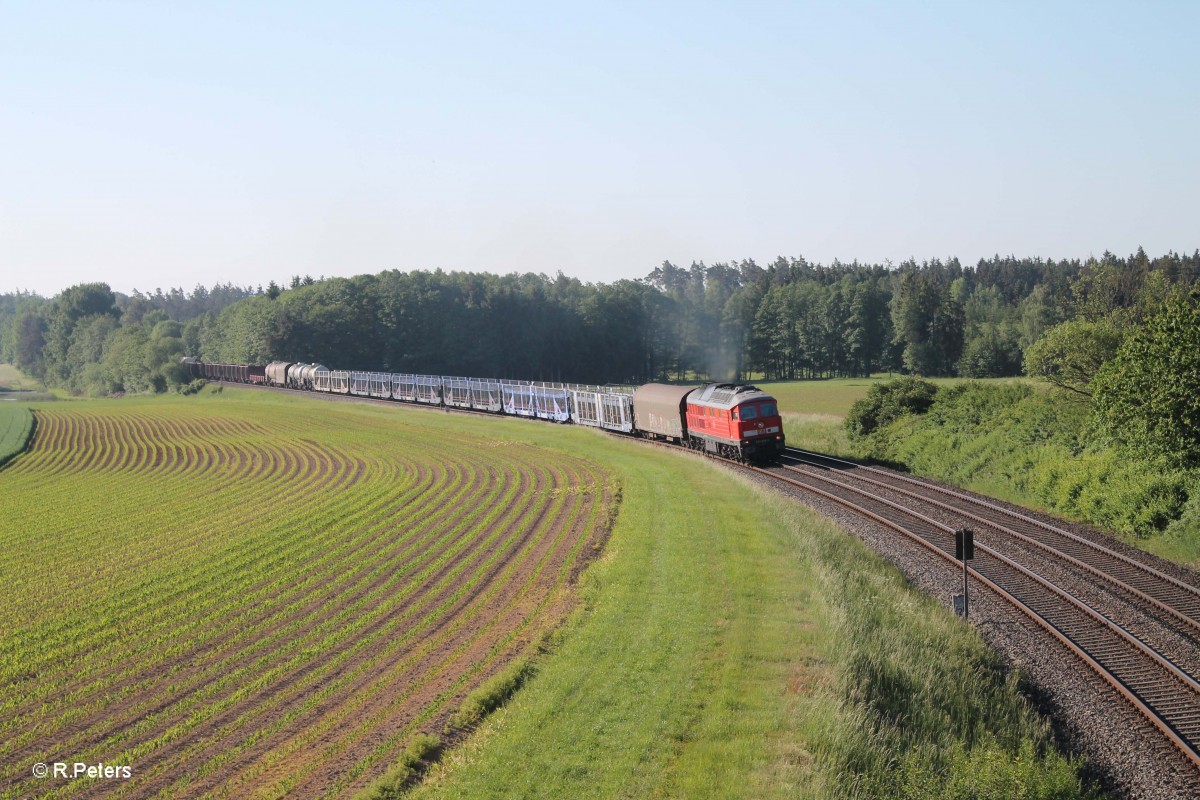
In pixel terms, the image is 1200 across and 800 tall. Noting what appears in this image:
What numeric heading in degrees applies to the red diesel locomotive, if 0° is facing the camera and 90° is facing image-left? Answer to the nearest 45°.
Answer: approximately 315°

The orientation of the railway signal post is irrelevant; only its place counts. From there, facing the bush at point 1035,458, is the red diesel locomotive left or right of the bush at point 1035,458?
left

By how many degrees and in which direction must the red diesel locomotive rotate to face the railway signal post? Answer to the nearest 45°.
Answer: approximately 45° to its right
